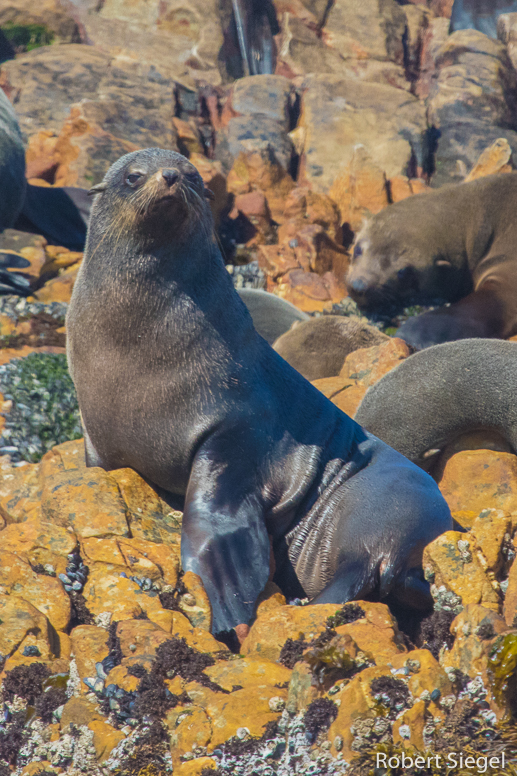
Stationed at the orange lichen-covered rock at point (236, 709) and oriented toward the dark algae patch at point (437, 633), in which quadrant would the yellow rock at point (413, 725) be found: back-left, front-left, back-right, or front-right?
front-right

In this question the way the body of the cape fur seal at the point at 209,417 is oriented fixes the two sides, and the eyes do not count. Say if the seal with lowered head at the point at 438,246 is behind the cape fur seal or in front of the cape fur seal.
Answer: behind

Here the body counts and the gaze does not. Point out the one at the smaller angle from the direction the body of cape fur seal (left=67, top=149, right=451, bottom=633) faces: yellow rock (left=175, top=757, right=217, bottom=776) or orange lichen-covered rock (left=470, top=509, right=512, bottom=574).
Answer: the yellow rock
